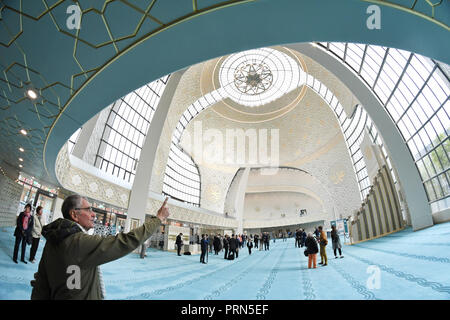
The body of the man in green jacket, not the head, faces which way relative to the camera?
to the viewer's right

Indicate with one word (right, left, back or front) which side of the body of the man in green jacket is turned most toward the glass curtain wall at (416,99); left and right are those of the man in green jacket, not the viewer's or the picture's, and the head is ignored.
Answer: front

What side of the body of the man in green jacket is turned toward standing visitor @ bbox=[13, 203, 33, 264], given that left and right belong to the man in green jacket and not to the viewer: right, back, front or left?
left

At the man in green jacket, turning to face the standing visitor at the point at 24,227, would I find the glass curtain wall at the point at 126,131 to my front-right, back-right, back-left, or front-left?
front-right

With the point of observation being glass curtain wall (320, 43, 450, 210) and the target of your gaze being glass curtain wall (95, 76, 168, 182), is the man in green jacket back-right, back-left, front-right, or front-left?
front-left

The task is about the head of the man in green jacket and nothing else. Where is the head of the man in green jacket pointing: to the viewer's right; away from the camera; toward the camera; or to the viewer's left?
to the viewer's right

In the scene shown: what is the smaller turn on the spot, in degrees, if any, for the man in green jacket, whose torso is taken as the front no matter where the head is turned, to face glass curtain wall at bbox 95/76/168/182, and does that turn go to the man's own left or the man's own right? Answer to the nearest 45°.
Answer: approximately 90° to the man's own left
